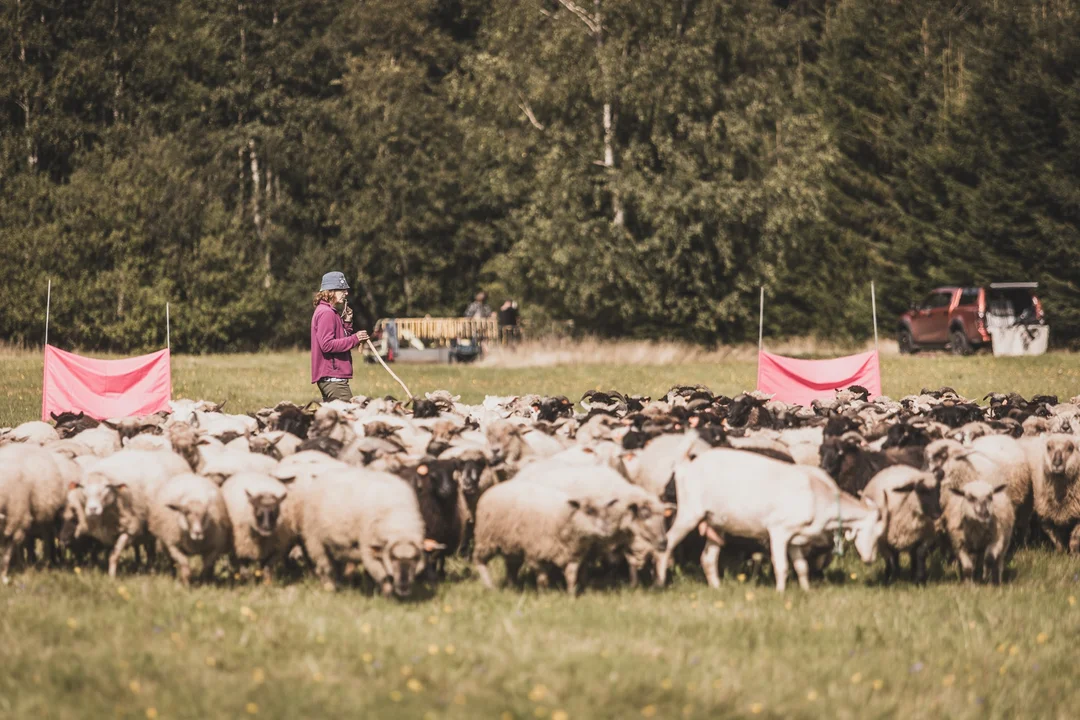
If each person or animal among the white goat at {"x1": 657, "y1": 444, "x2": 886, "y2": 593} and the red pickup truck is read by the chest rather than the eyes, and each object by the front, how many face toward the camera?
0

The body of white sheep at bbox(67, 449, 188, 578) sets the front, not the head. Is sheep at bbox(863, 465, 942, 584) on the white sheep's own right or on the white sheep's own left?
on the white sheep's own left

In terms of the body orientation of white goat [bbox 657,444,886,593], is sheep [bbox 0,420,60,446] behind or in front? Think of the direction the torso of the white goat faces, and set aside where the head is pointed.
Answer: behind

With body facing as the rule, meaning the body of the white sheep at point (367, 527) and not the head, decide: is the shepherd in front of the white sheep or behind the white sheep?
behind

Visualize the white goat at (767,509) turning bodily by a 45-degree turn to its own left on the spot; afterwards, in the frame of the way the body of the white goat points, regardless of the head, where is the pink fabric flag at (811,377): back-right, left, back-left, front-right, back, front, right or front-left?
front-left

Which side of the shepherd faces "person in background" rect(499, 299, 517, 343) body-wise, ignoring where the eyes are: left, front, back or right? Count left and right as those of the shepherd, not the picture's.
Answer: left

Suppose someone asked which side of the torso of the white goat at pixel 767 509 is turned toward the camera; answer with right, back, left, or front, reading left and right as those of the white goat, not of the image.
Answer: right

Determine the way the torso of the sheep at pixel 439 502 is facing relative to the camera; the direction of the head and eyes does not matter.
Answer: toward the camera

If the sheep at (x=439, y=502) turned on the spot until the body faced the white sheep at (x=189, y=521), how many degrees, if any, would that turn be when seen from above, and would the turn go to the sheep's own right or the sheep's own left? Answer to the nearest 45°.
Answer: approximately 90° to the sheep's own right

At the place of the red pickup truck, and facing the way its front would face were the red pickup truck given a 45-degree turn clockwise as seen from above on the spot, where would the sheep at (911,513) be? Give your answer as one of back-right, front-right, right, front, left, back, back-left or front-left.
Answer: back

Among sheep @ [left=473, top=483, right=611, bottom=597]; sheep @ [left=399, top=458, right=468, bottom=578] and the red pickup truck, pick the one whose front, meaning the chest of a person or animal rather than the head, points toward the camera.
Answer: sheep @ [left=399, top=458, right=468, bottom=578]

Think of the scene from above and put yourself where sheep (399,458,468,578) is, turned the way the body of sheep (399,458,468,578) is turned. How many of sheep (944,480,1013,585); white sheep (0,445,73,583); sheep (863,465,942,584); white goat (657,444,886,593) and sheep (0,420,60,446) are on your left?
3

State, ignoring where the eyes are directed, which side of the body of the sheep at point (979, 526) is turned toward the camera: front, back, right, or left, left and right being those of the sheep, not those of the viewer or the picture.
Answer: front

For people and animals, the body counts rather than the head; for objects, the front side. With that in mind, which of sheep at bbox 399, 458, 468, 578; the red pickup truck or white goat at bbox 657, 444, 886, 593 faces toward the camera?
the sheep

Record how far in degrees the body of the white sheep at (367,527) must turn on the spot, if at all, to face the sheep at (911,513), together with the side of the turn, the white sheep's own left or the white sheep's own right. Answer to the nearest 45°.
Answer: approximately 45° to the white sheep's own left

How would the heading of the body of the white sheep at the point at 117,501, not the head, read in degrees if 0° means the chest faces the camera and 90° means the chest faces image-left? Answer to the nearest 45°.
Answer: approximately 45°

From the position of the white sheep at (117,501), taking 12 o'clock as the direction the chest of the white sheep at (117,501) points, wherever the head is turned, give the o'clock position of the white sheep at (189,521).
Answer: the white sheep at (189,521) is roughly at 9 o'clock from the white sheep at (117,501).

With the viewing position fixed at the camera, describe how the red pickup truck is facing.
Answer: facing away from the viewer and to the left of the viewer

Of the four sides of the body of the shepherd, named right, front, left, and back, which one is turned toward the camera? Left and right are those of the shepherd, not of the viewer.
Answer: right
